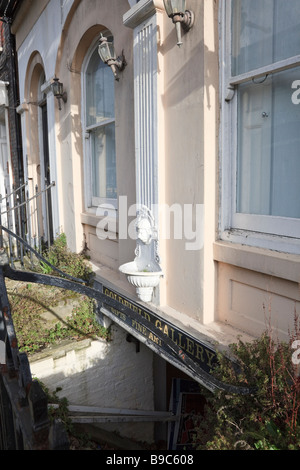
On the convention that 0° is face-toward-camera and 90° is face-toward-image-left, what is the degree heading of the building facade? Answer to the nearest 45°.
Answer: approximately 45°

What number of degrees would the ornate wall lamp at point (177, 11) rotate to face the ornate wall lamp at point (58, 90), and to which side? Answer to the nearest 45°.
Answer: approximately 90° to its right

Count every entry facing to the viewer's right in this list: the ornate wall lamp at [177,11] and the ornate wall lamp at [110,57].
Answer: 0

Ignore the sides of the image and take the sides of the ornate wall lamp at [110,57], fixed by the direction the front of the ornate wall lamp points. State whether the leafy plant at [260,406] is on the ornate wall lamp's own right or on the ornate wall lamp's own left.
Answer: on the ornate wall lamp's own left

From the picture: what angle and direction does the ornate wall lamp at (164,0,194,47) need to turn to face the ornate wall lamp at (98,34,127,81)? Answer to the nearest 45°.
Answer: approximately 90° to its right

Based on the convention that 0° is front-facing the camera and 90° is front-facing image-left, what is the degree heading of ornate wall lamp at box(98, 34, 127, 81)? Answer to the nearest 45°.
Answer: approximately 45°

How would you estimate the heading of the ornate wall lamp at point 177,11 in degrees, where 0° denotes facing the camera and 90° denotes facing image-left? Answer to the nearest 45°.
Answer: approximately 45°

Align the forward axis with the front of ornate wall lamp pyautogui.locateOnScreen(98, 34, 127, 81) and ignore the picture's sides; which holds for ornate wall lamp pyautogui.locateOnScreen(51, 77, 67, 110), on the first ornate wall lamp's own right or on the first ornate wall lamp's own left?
on the first ornate wall lamp's own right

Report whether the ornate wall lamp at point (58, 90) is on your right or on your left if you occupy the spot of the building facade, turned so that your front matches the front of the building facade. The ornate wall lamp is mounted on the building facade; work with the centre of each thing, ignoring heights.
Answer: on your right
